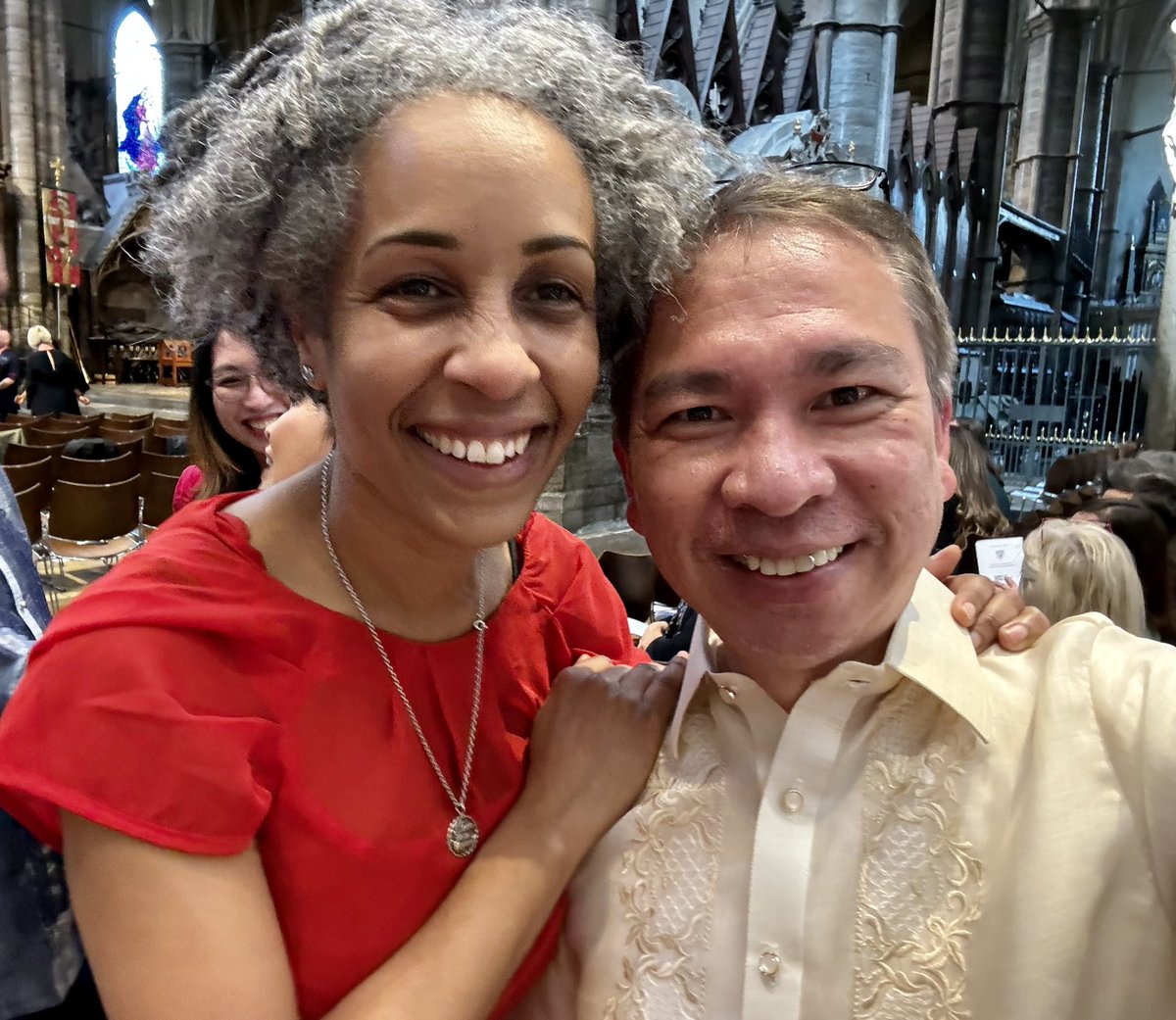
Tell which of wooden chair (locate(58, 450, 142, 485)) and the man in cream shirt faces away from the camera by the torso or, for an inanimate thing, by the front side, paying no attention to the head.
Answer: the wooden chair

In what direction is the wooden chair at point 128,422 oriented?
away from the camera

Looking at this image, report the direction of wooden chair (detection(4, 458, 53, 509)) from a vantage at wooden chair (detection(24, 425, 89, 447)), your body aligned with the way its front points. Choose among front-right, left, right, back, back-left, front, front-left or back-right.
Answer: back

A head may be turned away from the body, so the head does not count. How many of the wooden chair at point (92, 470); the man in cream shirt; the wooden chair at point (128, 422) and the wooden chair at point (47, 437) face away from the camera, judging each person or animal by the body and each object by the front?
3

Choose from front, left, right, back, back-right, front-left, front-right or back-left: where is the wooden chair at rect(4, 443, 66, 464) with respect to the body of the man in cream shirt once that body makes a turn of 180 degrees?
front-left

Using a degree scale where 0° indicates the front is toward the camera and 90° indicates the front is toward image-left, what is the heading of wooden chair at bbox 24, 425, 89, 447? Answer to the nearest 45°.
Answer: approximately 180°

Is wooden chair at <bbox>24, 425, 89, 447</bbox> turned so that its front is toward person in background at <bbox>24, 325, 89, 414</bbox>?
yes

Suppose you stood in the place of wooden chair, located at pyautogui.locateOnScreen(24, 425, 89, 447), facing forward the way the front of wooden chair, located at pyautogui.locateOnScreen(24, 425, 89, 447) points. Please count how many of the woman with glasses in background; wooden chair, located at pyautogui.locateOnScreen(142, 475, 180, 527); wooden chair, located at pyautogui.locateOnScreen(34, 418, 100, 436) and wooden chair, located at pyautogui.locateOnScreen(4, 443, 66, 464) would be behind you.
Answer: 3

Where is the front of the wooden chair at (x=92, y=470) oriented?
away from the camera

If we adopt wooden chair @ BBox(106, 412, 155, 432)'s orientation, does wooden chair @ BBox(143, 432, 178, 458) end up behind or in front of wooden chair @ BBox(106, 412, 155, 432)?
behind

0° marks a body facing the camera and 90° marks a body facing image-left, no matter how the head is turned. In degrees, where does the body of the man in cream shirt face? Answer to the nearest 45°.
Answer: approximately 0°
